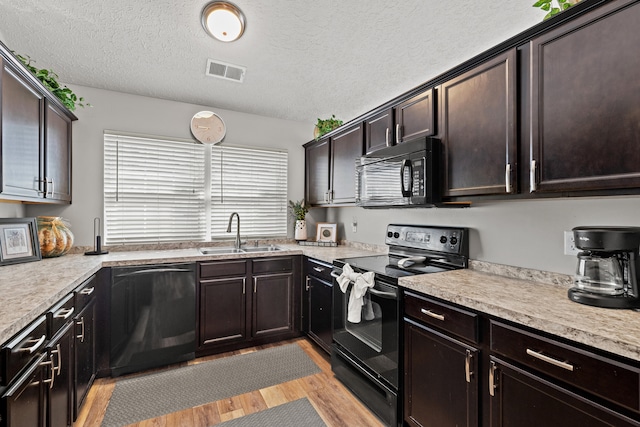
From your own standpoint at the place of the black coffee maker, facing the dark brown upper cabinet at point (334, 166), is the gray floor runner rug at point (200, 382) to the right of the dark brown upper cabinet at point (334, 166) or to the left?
left

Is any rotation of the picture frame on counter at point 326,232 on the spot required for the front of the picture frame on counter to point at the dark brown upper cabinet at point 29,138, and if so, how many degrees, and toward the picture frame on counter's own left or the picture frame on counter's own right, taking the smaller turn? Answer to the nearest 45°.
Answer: approximately 45° to the picture frame on counter's own right

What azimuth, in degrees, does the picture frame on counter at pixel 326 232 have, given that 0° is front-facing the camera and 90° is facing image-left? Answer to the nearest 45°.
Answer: approximately 0°

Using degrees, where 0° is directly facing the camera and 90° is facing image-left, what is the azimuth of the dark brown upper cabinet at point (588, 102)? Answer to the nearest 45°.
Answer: approximately 45°
